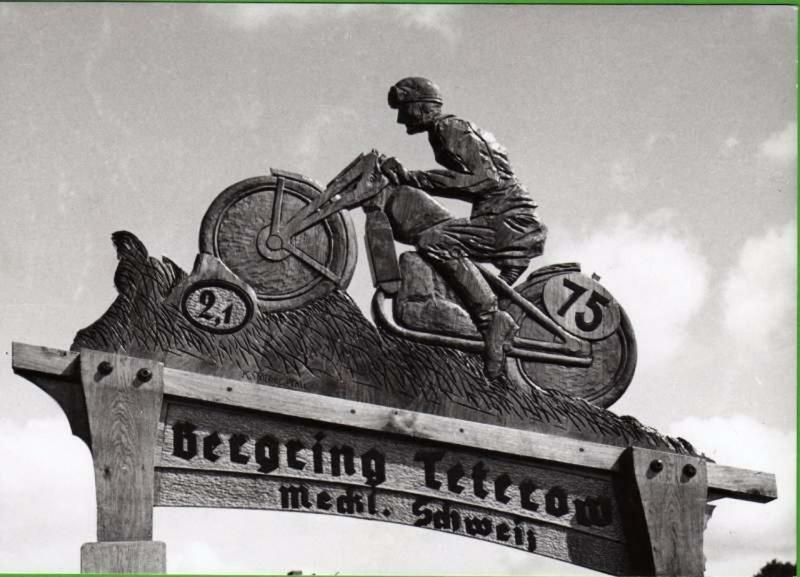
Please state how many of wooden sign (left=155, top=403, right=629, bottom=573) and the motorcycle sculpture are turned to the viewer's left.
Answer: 1

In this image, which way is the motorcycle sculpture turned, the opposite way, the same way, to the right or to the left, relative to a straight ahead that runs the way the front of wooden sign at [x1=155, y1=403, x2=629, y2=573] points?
to the right

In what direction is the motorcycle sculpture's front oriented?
to the viewer's left

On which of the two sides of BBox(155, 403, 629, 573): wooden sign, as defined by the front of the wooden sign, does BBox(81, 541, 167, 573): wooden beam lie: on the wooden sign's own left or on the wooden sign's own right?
on the wooden sign's own right

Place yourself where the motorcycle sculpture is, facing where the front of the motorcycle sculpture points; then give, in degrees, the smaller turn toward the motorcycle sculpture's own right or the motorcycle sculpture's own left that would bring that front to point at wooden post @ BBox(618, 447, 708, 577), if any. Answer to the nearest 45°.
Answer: approximately 180°

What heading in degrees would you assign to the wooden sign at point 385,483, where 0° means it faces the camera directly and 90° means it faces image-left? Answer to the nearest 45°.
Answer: approximately 0°

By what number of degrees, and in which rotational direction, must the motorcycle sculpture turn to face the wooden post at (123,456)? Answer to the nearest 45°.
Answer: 0° — it already faces it
